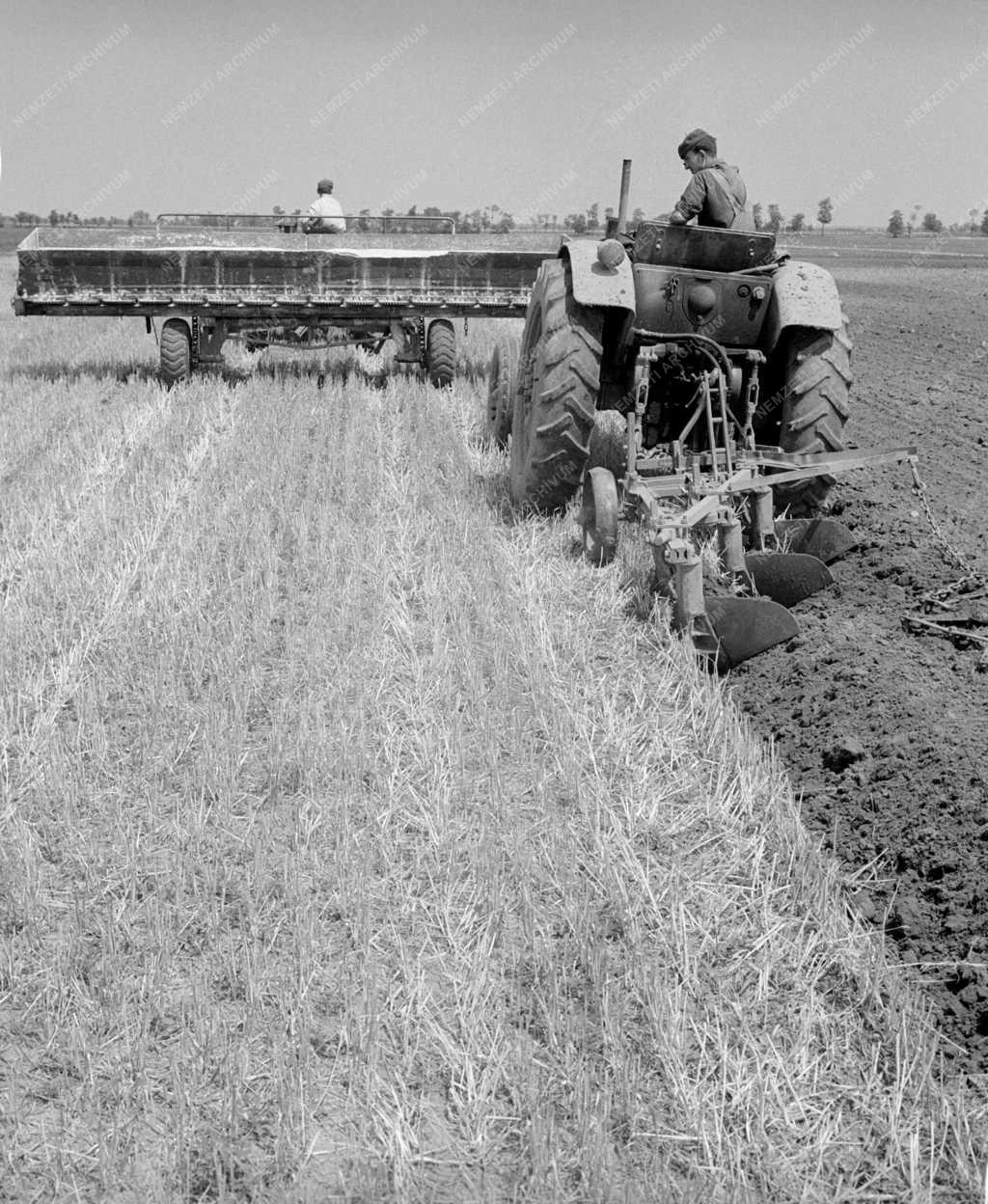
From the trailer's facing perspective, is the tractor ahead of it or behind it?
behind

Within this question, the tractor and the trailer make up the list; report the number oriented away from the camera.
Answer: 2

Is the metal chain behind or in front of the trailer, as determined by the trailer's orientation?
behind

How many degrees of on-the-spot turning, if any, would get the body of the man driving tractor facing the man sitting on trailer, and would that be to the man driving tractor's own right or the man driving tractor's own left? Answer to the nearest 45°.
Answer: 0° — they already face them

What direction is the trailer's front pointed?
away from the camera

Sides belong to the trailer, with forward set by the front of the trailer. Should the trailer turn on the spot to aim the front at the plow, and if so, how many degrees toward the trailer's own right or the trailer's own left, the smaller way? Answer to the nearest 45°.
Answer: approximately 180°

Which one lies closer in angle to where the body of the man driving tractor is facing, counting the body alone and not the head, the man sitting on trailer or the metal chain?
the man sitting on trailer

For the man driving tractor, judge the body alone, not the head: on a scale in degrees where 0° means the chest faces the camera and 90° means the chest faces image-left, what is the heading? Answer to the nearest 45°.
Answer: approximately 135°

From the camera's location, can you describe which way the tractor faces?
facing away from the viewer

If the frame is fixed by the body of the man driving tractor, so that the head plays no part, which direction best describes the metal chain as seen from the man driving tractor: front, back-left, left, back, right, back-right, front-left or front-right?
back
